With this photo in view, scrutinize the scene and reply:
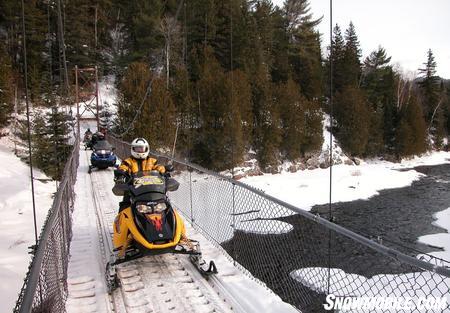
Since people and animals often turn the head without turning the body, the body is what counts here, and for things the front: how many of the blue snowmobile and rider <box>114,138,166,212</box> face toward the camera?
2

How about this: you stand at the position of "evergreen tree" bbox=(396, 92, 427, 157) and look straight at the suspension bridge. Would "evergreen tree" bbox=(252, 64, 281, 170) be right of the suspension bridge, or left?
right

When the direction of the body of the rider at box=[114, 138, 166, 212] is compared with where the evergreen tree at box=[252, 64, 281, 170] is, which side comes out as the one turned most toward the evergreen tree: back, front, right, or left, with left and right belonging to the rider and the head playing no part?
back

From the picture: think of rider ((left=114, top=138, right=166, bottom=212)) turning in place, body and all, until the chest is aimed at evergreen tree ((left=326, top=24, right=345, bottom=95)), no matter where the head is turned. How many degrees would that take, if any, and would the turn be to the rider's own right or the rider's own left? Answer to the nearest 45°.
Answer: approximately 135° to the rider's own left

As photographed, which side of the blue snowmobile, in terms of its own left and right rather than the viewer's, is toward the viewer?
front

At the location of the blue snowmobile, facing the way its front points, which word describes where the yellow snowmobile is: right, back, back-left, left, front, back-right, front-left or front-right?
front

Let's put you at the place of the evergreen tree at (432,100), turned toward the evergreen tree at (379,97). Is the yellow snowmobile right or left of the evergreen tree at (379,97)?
left

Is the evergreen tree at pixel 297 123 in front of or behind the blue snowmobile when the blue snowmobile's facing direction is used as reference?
behind

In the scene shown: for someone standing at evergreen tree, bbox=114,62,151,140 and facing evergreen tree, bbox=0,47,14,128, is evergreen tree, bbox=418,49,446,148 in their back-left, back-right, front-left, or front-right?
back-right

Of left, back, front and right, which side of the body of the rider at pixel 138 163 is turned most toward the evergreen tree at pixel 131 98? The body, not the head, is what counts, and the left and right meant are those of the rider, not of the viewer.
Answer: back

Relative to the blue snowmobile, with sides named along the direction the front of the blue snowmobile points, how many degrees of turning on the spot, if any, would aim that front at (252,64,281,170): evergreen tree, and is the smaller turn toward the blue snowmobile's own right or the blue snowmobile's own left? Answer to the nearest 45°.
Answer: approximately 135° to the blue snowmobile's own left

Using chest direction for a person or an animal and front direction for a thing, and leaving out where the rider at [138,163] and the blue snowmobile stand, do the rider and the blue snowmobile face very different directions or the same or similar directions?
same or similar directions

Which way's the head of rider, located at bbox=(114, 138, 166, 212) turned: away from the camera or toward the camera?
toward the camera

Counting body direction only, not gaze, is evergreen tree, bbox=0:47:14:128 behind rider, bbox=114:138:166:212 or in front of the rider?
behind
